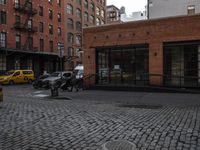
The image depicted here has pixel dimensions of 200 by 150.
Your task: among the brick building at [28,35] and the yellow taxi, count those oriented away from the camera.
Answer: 0

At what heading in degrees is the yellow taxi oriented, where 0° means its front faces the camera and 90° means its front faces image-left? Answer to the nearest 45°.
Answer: approximately 45°

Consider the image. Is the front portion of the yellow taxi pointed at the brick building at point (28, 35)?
no

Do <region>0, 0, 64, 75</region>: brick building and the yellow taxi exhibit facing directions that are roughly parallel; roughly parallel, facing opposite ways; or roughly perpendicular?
roughly perpendicular

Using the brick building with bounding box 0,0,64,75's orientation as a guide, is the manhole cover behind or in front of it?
in front

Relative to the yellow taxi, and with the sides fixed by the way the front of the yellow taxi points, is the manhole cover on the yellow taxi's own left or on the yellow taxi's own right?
on the yellow taxi's own left

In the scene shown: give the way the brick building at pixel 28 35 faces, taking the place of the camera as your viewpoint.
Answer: facing the viewer and to the right of the viewer

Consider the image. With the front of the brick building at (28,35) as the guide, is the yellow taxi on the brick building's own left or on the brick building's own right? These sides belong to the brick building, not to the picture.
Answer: on the brick building's own right

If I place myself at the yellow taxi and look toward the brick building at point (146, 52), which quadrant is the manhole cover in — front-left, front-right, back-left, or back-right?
front-right
